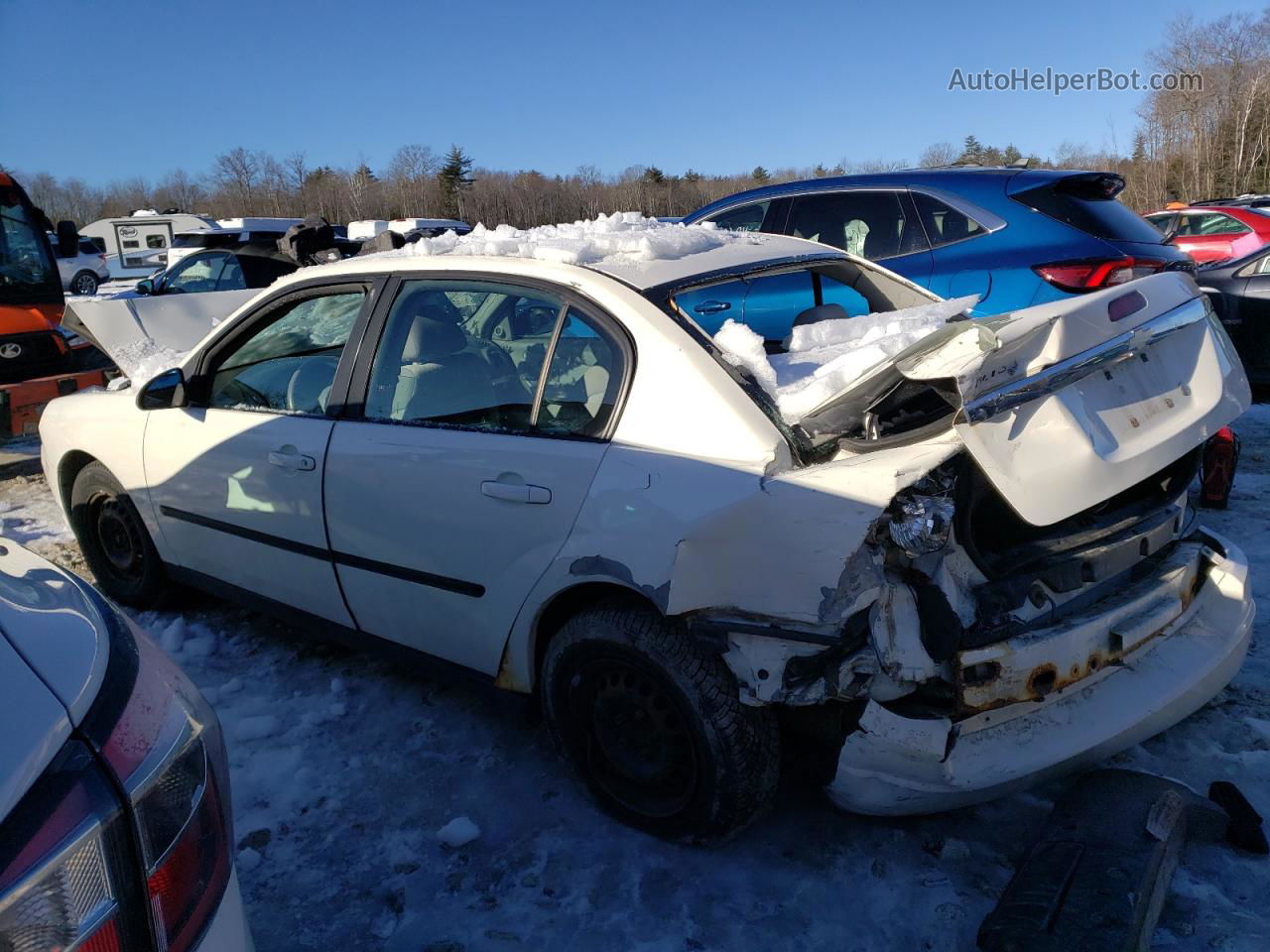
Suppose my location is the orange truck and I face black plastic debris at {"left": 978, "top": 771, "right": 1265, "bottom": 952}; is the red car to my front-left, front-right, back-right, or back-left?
front-left

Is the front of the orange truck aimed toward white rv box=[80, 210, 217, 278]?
no

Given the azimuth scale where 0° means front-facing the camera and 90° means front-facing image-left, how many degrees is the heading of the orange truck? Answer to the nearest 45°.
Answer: approximately 315°

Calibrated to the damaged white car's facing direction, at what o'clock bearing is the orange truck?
The orange truck is roughly at 12 o'clock from the damaged white car.

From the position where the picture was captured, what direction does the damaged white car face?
facing away from the viewer and to the left of the viewer

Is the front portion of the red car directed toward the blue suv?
no

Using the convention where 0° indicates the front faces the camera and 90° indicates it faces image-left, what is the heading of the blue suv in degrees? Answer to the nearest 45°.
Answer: approximately 135°

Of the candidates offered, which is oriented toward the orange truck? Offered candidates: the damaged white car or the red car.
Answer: the damaged white car

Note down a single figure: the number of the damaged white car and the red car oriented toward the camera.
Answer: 0

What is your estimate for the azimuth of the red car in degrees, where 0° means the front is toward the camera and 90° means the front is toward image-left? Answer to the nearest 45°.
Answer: approximately 135°

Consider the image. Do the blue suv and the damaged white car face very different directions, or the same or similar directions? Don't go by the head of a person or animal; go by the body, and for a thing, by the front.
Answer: same or similar directions

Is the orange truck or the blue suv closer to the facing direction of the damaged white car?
the orange truck

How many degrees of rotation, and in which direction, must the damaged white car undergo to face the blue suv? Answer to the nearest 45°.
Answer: approximately 90° to its right
